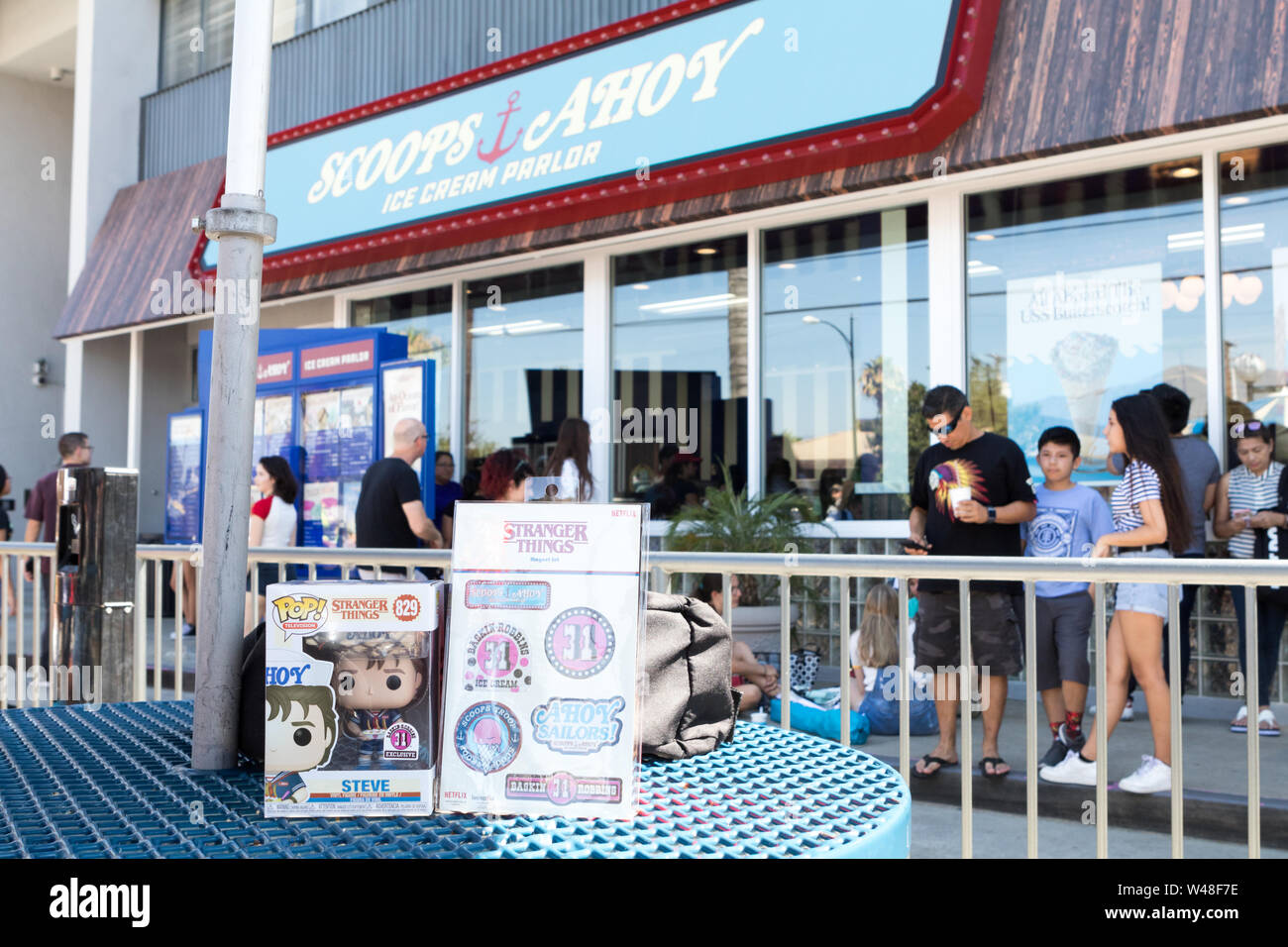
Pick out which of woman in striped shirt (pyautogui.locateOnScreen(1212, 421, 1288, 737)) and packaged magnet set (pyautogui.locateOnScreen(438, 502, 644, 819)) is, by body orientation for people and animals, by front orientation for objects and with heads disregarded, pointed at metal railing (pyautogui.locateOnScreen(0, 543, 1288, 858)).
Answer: the woman in striped shirt

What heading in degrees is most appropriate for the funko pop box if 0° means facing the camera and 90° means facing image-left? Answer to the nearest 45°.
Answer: approximately 0°

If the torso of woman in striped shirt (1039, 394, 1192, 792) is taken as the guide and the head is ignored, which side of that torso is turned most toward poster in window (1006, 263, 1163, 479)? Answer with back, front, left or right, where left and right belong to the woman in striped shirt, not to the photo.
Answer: right

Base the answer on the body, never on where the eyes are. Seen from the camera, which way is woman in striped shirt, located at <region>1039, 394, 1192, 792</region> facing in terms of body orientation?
to the viewer's left

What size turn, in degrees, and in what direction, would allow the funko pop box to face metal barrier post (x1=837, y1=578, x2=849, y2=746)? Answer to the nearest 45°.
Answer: approximately 135° to its left

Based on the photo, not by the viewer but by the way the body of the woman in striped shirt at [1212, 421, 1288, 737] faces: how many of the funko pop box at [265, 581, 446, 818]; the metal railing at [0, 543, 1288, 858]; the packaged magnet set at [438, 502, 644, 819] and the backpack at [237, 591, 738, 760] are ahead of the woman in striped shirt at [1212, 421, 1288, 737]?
4

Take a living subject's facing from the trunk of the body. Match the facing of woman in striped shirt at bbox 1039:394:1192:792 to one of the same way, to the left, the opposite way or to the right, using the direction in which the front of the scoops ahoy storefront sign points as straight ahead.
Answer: to the right

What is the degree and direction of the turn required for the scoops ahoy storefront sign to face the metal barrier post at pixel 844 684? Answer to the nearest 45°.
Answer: approximately 45° to its left

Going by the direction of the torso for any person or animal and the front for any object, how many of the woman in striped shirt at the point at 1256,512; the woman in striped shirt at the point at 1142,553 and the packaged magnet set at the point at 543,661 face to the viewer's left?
1

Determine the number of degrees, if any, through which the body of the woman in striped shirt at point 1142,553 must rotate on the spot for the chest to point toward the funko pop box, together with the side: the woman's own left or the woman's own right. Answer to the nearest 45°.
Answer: approximately 90° to the woman's own left

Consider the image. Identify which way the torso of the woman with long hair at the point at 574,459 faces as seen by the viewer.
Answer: away from the camera

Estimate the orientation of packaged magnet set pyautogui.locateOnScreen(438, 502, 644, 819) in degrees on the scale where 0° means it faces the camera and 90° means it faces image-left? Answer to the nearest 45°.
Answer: approximately 0°

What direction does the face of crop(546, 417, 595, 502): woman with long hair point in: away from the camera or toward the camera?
away from the camera

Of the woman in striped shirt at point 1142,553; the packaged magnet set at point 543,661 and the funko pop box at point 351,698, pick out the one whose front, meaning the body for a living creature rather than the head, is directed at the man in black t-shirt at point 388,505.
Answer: the woman in striped shirt
